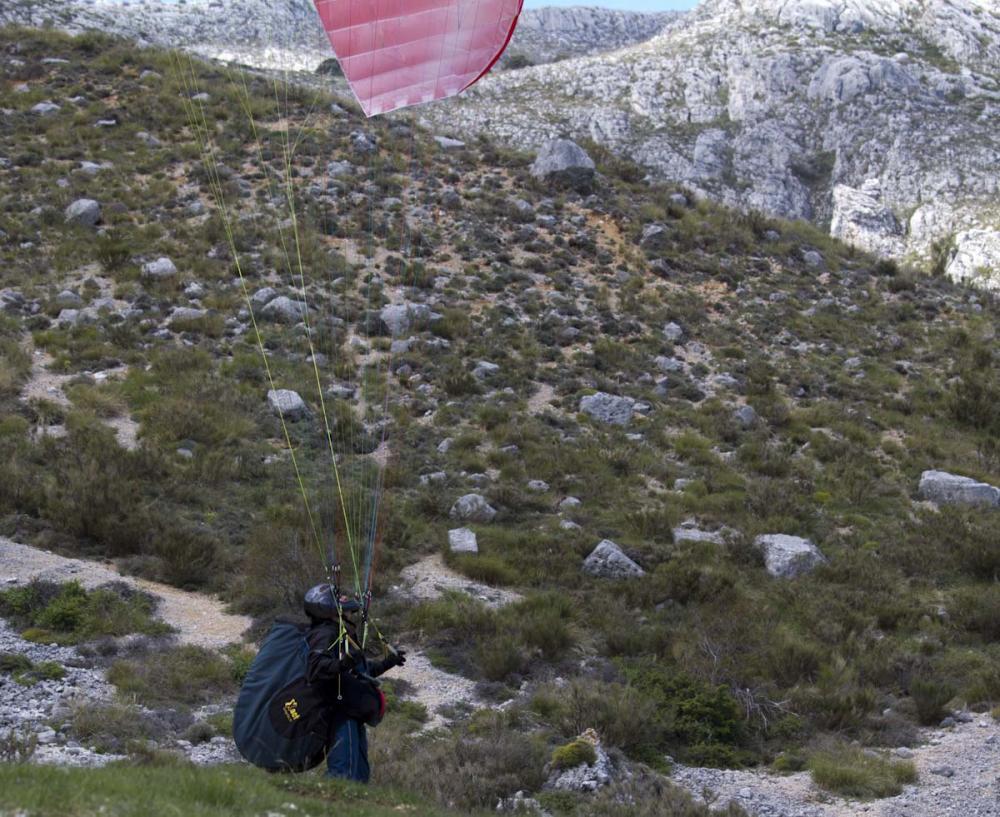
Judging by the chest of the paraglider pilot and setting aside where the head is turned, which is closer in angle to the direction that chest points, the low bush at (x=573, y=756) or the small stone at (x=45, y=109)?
the low bush

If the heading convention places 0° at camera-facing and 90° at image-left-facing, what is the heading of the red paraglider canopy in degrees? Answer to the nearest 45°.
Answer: approximately 270°

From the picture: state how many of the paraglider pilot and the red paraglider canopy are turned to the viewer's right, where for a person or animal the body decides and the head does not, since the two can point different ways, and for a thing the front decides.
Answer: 2

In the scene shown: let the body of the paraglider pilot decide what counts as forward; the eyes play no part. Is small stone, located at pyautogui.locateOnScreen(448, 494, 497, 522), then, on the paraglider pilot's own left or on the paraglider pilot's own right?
on the paraglider pilot's own left

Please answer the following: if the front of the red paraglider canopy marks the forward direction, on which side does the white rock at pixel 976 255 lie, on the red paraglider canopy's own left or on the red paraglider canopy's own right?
on the red paraglider canopy's own left

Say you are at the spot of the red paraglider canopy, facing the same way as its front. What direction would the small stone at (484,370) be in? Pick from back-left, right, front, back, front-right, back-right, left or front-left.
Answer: left

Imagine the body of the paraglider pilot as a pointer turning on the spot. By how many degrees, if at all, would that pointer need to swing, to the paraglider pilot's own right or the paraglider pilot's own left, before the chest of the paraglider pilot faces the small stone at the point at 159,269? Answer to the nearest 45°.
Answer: approximately 90° to the paraglider pilot's own left

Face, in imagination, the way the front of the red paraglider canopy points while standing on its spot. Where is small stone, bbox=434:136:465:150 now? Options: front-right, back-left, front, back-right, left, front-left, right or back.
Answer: left
